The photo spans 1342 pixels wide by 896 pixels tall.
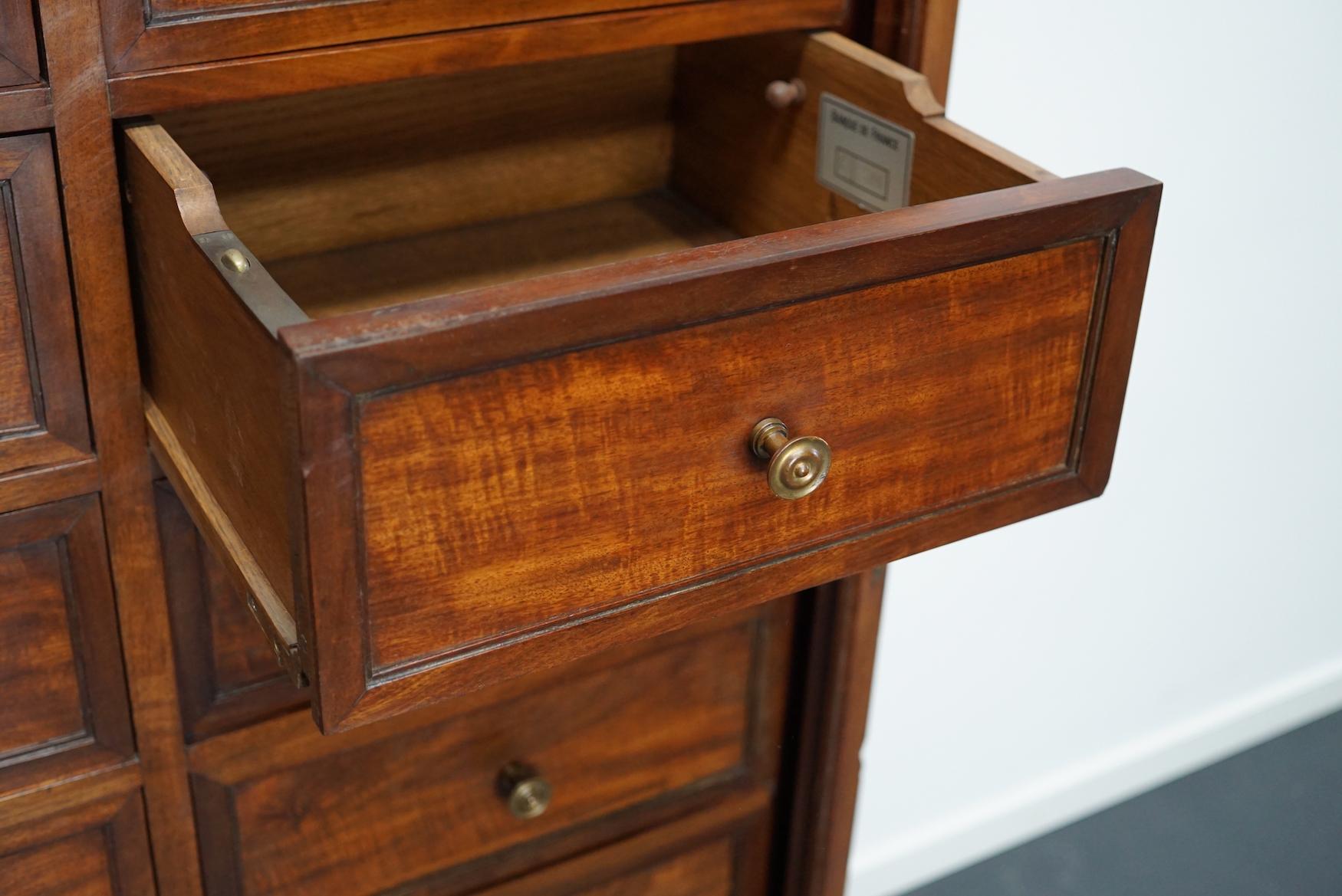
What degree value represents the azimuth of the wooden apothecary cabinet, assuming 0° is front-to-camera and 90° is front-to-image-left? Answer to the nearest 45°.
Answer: approximately 315°
